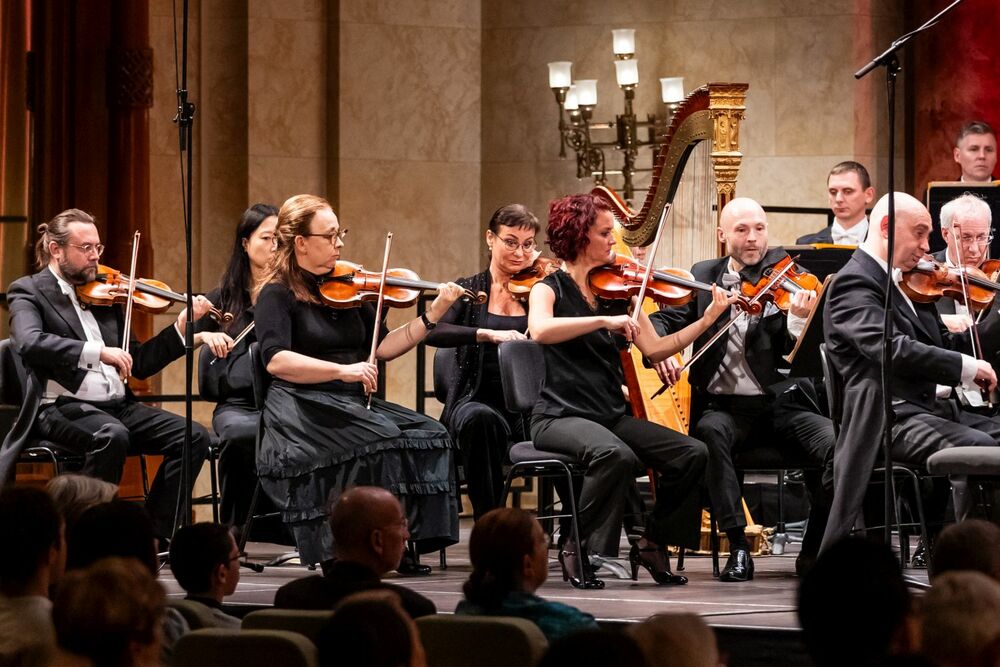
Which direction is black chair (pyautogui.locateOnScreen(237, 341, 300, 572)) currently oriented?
to the viewer's right

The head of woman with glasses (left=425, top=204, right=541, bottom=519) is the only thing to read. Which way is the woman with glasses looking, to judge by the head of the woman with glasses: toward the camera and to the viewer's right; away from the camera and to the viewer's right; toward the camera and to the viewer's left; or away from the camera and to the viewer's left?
toward the camera and to the viewer's right

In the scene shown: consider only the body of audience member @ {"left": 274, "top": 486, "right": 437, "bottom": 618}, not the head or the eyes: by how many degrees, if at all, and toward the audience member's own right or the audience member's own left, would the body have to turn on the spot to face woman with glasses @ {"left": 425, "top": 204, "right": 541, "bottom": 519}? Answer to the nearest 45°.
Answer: approximately 45° to the audience member's own left

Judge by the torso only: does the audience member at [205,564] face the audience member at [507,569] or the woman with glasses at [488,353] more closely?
the woman with glasses

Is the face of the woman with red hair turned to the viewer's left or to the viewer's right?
to the viewer's right

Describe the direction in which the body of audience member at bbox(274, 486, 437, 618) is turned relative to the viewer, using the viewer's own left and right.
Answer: facing away from the viewer and to the right of the viewer

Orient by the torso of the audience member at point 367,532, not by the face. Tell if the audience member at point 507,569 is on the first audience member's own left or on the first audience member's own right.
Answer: on the first audience member's own right

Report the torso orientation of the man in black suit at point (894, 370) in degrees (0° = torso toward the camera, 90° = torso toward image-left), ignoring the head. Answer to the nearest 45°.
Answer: approximately 270°

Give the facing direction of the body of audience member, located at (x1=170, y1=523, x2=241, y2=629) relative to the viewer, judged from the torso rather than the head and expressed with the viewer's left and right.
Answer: facing away from the viewer and to the right of the viewer

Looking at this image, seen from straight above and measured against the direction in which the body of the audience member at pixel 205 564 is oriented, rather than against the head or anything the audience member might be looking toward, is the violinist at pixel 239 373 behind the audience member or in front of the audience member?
in front
